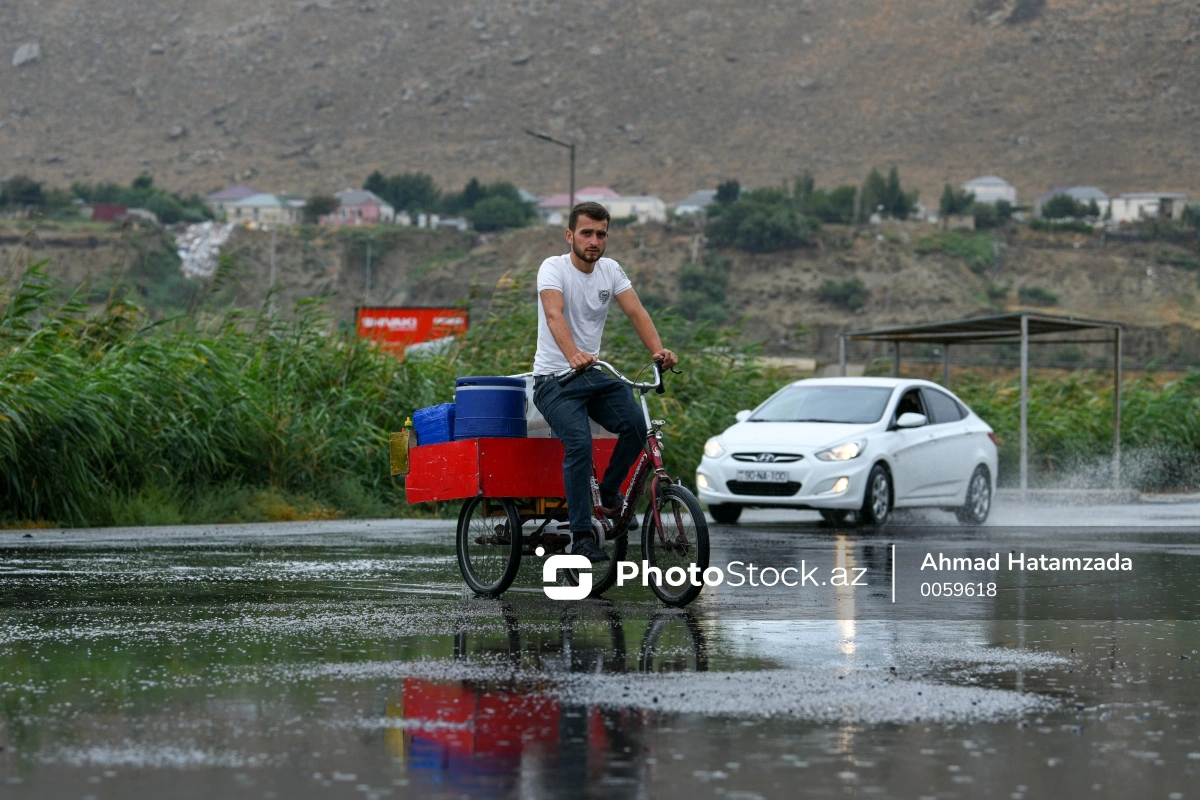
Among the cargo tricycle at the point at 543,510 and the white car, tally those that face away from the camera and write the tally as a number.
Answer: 0

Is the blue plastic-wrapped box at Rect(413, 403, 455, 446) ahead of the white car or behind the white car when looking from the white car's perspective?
ahead

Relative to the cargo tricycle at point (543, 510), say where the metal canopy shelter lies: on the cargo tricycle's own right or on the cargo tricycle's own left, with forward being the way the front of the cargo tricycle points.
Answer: on the cargo tricycle's own left

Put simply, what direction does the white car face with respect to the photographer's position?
facing the viewer and to the left of the viewer

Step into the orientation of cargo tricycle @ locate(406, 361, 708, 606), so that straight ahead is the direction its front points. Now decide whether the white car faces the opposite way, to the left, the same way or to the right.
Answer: to the right

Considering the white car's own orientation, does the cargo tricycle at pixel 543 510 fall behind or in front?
in front

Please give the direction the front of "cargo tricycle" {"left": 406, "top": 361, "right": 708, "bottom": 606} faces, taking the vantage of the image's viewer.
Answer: facing the viewer and to the right of the viewer

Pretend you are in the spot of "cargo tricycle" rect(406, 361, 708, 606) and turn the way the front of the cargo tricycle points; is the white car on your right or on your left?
on your left
